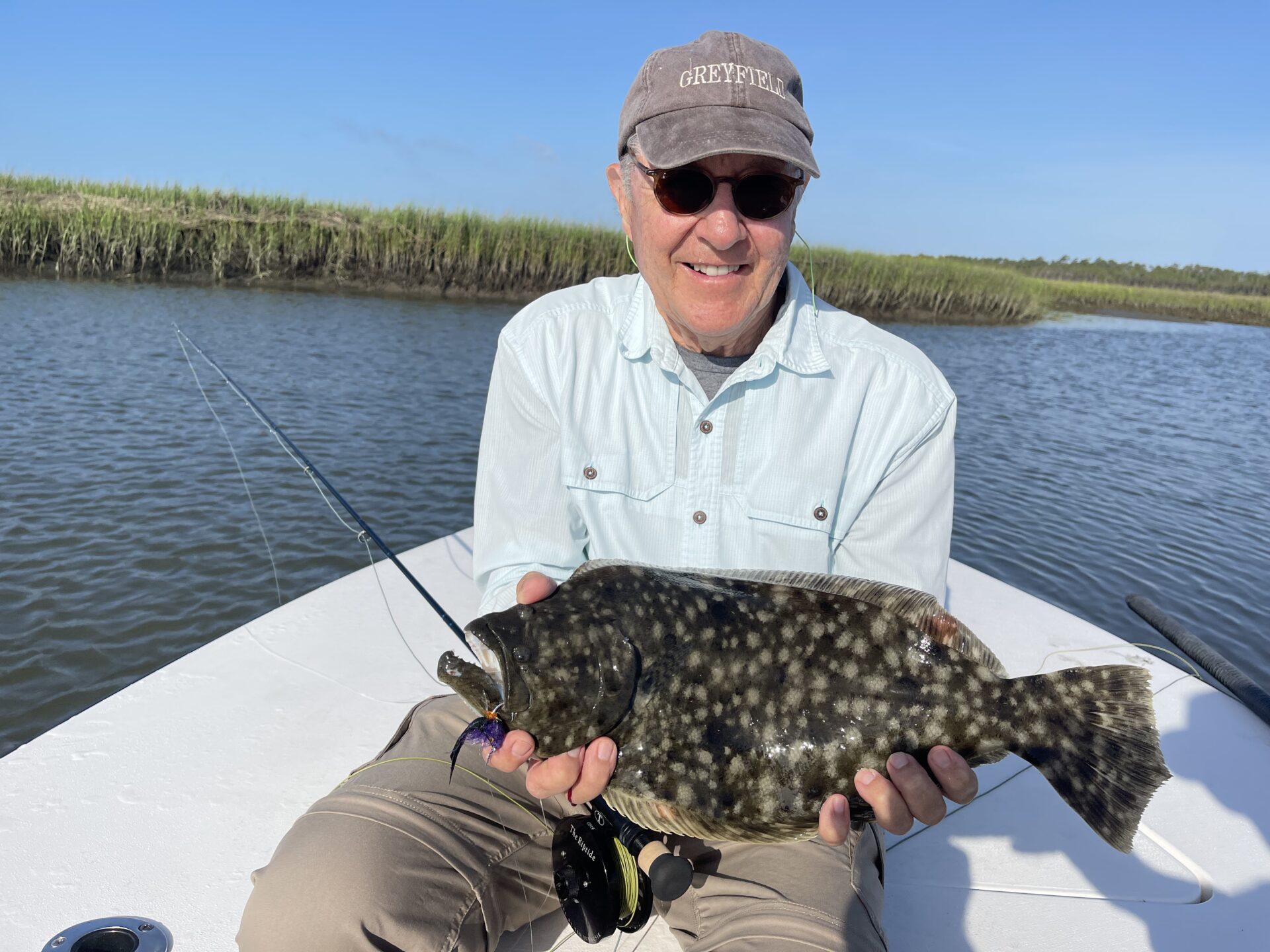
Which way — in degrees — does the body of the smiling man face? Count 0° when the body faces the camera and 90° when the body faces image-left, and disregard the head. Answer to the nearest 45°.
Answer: approximately 0°
